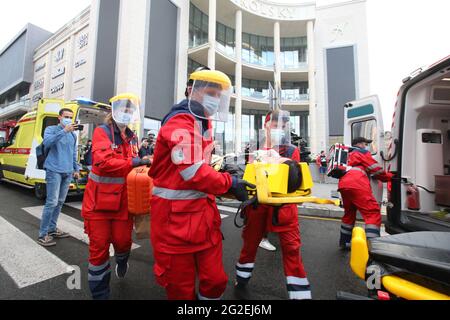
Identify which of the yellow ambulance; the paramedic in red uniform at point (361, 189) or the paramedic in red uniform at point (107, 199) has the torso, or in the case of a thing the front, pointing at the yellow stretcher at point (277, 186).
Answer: the paramedic in red uniform at point (107, 199)

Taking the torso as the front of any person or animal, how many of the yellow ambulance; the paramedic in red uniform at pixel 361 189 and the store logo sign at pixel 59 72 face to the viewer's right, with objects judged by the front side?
1

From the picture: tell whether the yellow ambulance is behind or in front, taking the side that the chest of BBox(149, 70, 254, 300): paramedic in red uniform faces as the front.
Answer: behind

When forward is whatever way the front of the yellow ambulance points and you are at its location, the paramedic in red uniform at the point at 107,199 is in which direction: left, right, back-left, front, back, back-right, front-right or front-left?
back-left

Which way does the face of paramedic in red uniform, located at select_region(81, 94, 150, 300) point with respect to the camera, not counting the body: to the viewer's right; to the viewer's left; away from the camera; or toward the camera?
toward the camera

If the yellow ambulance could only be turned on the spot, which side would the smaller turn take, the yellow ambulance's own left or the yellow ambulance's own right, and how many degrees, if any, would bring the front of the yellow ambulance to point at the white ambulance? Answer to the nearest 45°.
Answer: approximately 180°

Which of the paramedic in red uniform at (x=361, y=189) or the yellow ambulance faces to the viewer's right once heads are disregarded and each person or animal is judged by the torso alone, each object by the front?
the paramedic in red uniform

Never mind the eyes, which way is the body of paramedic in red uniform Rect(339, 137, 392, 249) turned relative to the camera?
to the viewer's right

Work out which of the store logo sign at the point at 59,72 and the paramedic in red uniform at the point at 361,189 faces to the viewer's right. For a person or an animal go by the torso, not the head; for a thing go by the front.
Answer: the paramedic in red uniform

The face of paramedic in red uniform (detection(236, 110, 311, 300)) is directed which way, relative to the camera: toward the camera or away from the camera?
toward the camera

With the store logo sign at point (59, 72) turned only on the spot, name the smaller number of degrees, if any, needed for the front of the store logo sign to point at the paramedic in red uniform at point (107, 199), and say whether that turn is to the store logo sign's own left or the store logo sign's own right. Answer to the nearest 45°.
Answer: approximately 45° to the store logo sign's own left

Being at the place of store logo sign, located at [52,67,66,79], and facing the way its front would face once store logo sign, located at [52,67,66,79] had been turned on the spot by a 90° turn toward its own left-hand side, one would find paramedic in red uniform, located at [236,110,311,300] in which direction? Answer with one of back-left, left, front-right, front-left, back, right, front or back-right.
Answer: front-right

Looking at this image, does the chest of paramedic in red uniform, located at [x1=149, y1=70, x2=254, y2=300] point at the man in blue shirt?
no

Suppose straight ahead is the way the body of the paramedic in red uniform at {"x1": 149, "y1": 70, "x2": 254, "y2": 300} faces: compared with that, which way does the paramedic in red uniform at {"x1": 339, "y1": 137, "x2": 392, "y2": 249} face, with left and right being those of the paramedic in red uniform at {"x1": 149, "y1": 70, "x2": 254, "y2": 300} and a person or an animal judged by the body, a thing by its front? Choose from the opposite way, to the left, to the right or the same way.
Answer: the same way
